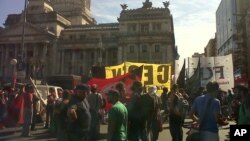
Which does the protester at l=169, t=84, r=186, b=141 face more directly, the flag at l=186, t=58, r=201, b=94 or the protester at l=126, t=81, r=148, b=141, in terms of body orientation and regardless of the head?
the flag

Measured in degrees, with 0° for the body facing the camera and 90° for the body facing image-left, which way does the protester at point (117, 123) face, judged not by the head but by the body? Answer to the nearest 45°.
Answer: approximately 135°

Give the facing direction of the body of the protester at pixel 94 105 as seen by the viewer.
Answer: away from the camera

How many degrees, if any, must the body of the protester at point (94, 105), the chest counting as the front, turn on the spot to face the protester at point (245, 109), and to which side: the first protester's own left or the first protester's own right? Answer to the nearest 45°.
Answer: approximately 135° to the first protester's own right
